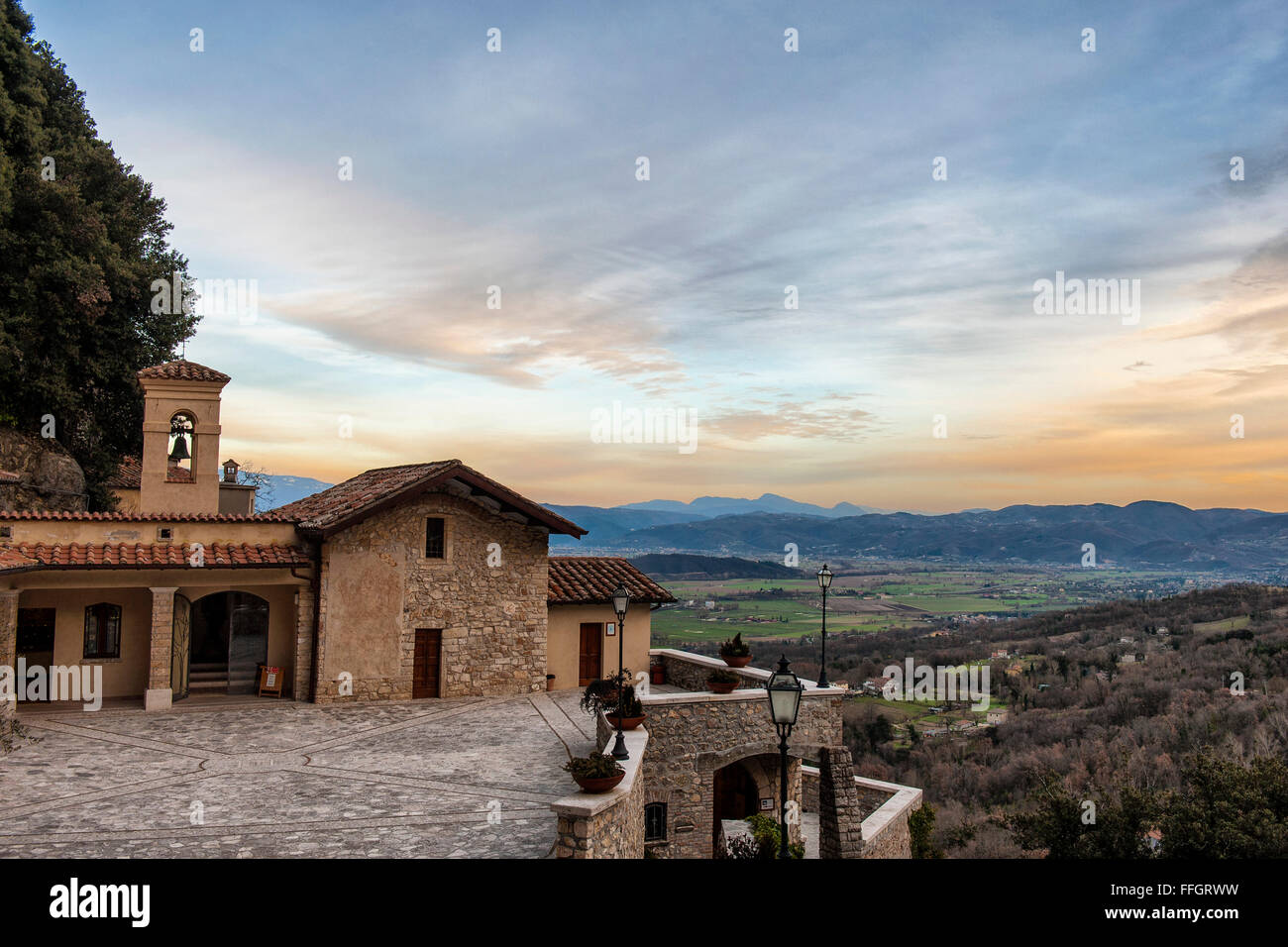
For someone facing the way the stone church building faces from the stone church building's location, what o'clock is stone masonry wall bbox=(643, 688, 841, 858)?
The stone masonry wall is roughly at 10 o'clock from the stone church building.

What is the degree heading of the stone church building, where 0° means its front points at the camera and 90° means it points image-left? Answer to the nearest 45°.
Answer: approximately 0°

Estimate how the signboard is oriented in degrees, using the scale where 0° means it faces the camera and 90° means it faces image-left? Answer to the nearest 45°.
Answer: approximately 0°

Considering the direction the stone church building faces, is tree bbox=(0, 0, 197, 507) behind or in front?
behind

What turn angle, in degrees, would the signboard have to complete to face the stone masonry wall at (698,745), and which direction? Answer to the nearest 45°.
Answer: approximately 45° to its left

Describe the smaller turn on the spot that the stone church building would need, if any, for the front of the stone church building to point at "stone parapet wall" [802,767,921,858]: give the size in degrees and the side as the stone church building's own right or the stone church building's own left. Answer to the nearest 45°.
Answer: approximately 90° to the stone church building's own left

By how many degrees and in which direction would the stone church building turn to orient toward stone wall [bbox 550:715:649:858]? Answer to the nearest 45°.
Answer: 0° — it already faces it
